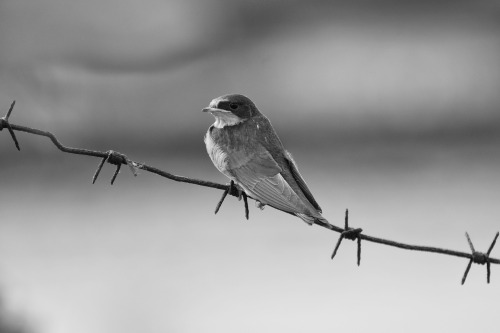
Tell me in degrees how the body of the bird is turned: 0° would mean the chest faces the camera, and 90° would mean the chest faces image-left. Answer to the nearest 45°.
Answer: approximately 90°
